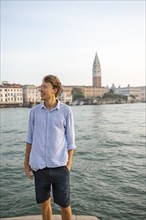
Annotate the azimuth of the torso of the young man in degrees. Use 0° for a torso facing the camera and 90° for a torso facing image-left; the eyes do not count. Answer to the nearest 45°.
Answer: approximately 0°
